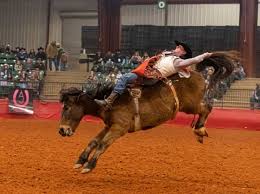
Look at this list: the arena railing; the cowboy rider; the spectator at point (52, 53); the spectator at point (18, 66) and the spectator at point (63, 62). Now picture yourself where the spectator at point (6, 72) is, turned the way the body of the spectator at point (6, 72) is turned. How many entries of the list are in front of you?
2

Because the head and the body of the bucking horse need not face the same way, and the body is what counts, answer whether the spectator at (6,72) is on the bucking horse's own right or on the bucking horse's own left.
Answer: on the bucking horse's own right

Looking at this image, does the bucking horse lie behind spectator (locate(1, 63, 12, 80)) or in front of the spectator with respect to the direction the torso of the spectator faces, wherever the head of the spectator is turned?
in front

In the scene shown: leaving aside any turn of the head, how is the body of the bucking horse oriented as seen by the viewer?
to the viewer's left

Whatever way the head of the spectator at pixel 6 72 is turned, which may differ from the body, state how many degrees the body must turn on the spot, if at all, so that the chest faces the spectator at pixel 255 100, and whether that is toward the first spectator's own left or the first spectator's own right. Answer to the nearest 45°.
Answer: approximately 45° to the first spectator's own left

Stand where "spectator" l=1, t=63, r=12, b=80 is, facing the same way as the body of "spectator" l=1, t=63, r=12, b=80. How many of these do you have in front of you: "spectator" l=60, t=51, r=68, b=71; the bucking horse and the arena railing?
2

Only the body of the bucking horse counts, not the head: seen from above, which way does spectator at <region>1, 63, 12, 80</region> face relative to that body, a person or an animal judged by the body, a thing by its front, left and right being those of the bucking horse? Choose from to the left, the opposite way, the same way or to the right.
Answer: to the left

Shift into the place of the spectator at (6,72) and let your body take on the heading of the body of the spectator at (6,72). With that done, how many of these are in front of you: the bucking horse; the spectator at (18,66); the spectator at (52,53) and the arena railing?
2

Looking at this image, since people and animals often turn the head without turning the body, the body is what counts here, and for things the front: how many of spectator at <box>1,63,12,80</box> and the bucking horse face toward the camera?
1

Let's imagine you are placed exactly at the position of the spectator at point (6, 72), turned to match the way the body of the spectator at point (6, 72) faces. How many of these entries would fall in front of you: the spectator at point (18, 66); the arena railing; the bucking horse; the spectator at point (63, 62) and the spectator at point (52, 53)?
2

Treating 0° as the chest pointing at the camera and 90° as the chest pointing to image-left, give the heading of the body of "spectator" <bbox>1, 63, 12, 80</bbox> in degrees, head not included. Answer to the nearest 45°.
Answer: approximately 0°
